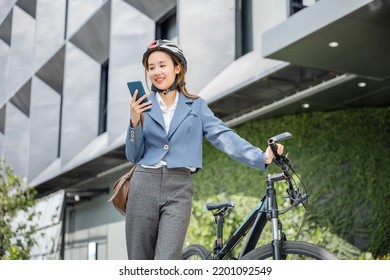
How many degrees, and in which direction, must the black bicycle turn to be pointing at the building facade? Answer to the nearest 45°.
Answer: approximately 135° to its left

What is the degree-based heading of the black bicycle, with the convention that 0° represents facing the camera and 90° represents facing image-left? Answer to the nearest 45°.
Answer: approximately 315°
